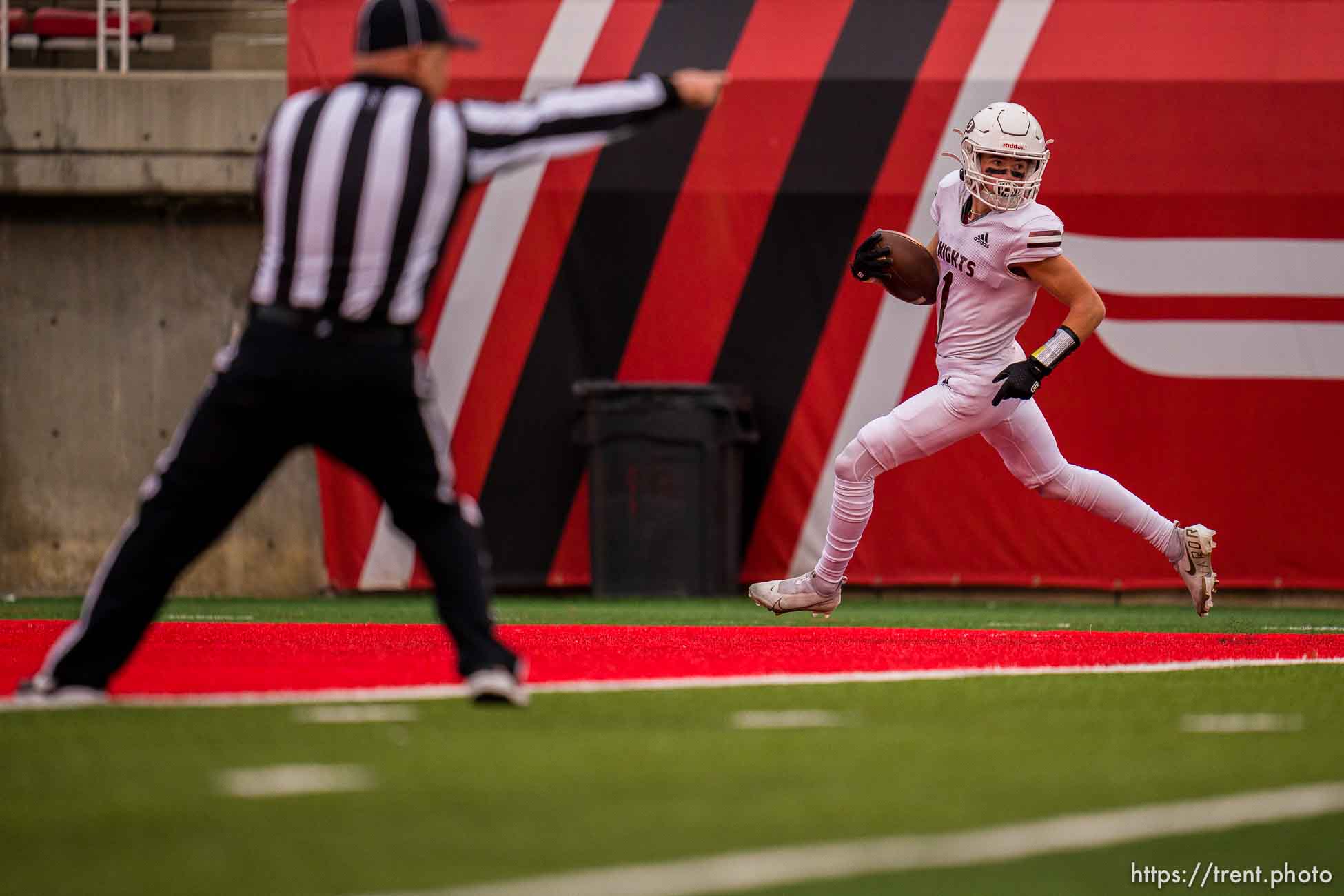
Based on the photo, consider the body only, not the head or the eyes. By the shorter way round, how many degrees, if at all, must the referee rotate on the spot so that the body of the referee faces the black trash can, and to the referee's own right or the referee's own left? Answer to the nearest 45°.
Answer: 0° — they already face it

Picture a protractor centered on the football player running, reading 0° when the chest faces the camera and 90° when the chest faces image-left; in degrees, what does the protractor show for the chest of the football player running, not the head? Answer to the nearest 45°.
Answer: approximately 45°

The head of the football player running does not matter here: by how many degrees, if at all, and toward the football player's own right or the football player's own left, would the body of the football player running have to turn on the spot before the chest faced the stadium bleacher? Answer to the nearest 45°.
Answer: approximately 90° to the football player's own right

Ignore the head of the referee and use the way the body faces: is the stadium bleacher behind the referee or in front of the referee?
in front

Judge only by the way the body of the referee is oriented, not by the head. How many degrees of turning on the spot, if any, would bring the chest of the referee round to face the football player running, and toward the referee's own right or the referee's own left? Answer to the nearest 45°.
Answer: approximately 45° to the referee's own right

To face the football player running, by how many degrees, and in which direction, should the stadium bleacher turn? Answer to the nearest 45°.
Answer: approximately 45° to its left

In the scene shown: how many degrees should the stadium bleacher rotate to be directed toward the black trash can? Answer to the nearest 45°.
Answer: approximately 45° to its left

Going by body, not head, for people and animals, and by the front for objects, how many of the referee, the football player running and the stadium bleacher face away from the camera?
1

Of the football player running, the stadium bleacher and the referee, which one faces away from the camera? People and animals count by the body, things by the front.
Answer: the referee

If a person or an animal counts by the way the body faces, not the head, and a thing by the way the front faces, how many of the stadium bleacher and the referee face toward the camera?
1

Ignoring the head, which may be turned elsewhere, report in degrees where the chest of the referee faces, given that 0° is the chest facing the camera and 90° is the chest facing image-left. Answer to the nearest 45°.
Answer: approximately 180°

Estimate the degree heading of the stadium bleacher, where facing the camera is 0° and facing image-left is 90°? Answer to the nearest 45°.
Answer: approximately 0°

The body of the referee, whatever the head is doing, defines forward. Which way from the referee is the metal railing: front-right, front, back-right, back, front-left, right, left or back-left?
front

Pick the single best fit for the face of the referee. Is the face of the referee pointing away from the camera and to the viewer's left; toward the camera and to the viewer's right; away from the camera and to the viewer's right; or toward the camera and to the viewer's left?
away from the camera and to the viewer's right

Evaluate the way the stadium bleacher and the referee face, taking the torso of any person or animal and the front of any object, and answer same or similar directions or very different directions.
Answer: very different directions

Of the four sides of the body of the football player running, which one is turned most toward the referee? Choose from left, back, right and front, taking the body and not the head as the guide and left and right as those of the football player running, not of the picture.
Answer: front
